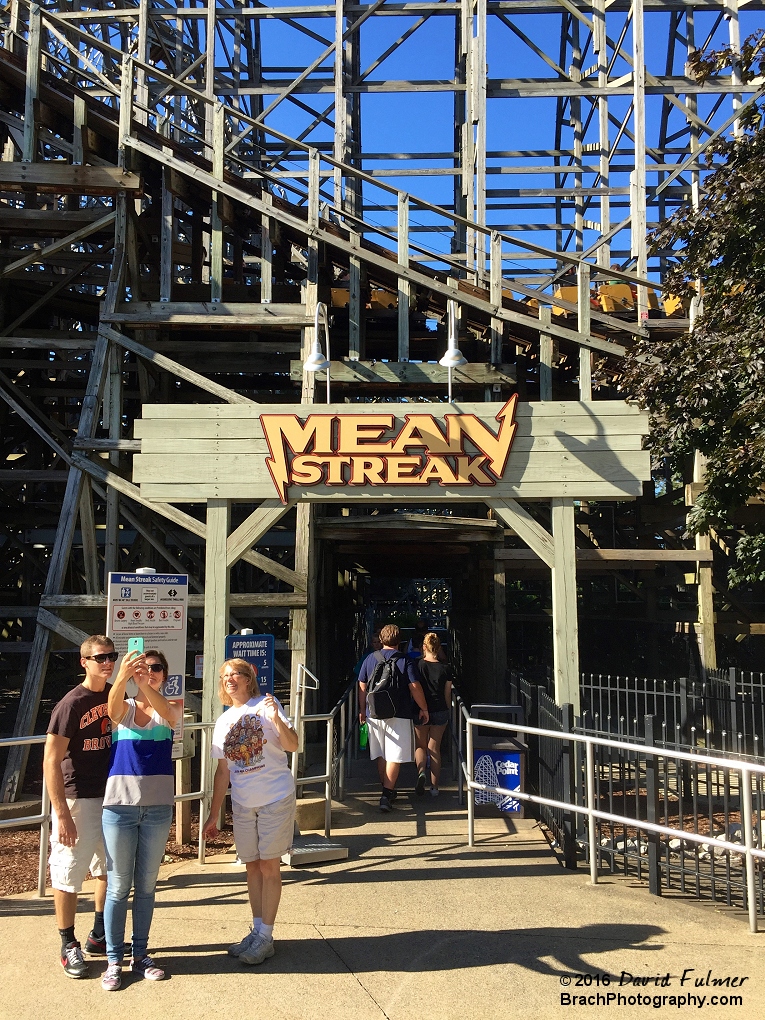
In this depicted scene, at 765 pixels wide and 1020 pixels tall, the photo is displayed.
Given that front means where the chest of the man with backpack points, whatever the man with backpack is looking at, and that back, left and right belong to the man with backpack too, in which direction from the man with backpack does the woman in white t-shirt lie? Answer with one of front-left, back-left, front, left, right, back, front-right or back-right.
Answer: back

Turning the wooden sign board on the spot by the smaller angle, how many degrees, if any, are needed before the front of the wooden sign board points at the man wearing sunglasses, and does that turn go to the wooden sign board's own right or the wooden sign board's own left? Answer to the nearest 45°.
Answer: approximately 45° to the wooden sign board's own right

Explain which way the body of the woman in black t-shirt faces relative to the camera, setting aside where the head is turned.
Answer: away from the camera

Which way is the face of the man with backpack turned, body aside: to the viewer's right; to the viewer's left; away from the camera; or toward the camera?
away from the camera

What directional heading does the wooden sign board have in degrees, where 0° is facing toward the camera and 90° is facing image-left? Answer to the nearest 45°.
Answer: approximately 0°

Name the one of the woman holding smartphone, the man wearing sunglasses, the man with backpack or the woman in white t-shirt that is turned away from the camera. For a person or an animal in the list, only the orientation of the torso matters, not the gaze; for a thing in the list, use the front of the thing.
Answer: the man with backpack

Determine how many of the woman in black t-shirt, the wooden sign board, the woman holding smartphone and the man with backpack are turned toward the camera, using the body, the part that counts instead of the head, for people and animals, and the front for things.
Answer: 2

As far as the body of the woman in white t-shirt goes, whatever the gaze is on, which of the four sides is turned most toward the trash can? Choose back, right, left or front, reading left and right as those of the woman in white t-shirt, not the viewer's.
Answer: back

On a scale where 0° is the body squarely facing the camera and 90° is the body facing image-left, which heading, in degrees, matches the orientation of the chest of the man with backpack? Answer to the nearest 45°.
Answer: approximately 180°
